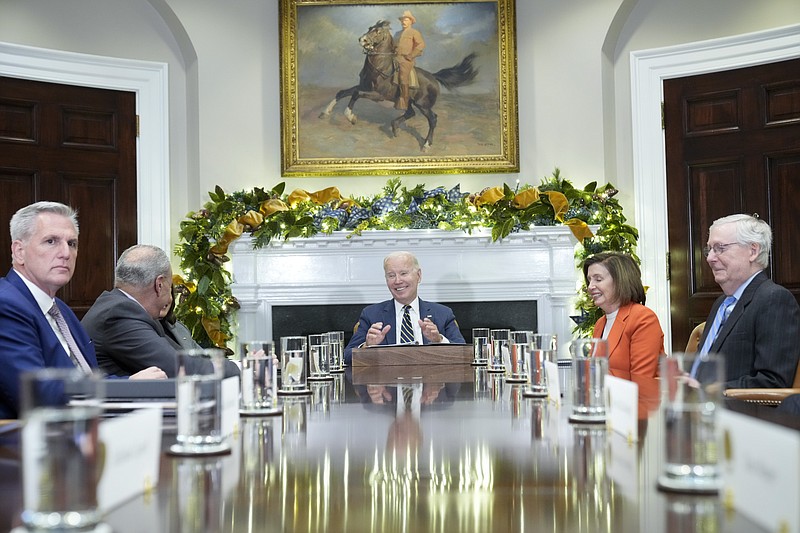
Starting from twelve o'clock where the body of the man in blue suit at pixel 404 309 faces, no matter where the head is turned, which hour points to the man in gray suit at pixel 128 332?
The man in gray suit is roughly at 1 o'clock from the man in blue suit.

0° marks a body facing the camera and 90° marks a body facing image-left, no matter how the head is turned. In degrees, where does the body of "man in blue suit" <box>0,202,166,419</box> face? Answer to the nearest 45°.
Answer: approximately 315°

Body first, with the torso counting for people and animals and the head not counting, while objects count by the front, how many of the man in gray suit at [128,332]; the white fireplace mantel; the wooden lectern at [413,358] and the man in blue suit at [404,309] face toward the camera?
3

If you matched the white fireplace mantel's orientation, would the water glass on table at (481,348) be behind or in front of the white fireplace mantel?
in front

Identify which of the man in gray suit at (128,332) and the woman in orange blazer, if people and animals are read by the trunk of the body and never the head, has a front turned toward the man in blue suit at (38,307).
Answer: the woman in orange blazer

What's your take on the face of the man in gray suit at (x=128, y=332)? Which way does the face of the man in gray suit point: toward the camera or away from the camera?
away from the camera

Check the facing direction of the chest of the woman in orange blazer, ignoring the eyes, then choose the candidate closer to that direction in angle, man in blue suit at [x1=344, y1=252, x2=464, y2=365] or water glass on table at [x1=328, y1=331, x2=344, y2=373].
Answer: the water glass on table

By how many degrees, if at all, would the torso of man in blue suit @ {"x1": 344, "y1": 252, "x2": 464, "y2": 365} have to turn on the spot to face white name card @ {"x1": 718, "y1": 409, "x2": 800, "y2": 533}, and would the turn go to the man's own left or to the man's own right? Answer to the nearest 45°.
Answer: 0° — they already face it

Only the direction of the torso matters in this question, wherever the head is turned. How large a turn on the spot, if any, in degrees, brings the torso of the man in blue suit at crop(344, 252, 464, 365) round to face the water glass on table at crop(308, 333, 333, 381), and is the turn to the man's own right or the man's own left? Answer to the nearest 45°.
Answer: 0° — they already face it

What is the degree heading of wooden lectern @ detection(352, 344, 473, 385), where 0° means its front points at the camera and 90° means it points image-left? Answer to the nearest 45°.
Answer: approximately 0°

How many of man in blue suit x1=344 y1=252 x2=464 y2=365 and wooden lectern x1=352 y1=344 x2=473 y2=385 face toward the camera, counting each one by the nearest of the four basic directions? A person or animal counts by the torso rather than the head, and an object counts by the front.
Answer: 2

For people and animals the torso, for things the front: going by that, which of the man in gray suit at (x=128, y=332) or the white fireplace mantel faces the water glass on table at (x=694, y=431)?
the white fireplace mantel

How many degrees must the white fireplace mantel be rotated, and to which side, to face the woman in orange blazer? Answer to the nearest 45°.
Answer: approximately 45° to its left

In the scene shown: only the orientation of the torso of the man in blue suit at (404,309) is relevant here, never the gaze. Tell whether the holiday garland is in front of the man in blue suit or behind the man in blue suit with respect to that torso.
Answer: behind

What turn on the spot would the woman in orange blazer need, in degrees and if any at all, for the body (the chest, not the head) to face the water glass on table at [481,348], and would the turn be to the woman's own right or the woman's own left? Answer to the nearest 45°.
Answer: approximately 45° to the woman's own right

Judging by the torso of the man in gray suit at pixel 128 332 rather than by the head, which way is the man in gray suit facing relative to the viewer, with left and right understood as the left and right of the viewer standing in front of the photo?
facing away from the viewer and to the right of the viewer

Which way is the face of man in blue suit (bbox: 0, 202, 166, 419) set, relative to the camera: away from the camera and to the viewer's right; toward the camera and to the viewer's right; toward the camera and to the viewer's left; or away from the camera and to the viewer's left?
toward the camera and to the viewer's right
